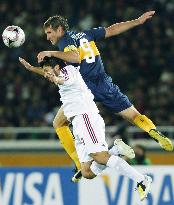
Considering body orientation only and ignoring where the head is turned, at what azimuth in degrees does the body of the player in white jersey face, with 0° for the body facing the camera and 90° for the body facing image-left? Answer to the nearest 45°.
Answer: approximately 90°
